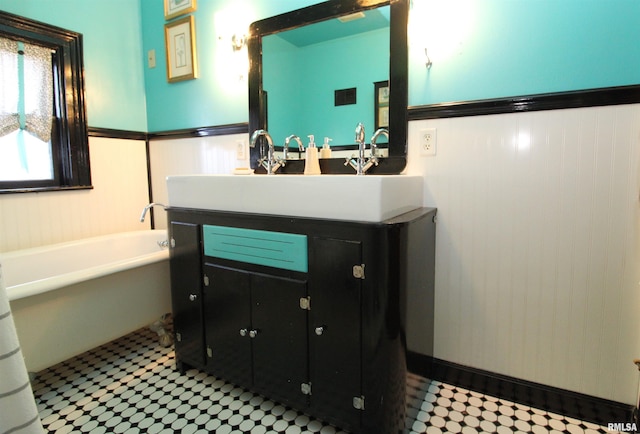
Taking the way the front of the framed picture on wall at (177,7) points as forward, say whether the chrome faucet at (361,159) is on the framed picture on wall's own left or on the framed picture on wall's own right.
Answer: on the framed picture on wall's own left

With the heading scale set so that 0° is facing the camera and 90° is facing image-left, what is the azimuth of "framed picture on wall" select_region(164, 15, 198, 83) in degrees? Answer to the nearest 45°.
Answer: approximately 45°

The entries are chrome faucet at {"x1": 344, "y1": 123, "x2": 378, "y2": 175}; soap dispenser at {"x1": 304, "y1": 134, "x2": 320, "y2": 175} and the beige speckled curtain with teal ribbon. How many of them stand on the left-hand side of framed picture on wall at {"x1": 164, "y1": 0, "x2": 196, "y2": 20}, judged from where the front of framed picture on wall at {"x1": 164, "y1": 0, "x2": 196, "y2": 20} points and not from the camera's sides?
2

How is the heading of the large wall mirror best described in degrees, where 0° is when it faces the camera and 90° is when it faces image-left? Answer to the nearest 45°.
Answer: approximately 45°

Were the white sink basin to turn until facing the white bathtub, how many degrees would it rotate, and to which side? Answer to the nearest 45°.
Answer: approximately 45° to its right

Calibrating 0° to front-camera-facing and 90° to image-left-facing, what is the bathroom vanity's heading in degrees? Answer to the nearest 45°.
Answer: approximately 45°
